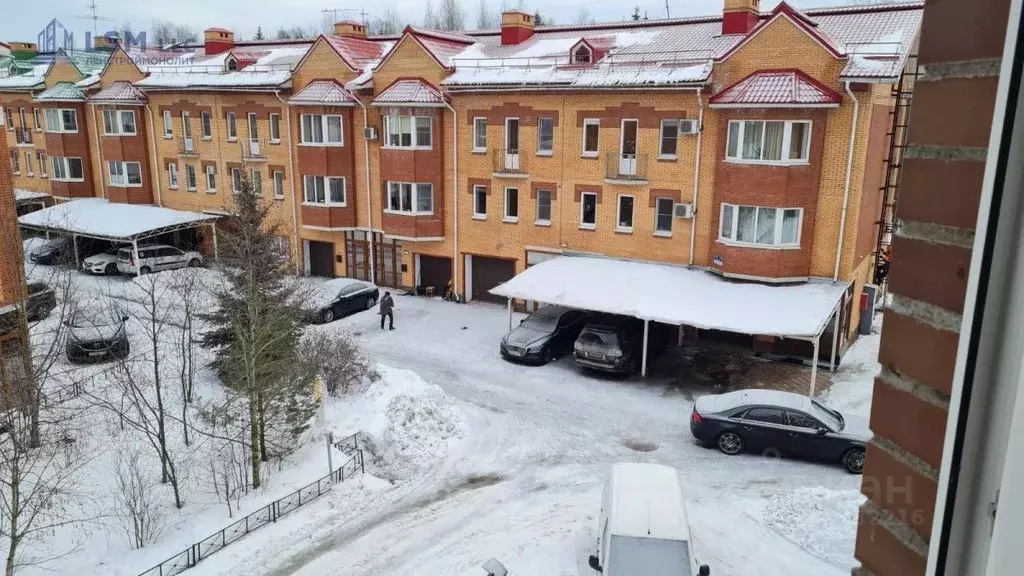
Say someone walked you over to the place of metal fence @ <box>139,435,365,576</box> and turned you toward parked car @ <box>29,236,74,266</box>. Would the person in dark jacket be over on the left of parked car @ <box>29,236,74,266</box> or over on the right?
right

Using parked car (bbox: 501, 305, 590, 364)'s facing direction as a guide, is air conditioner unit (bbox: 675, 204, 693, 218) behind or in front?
behind

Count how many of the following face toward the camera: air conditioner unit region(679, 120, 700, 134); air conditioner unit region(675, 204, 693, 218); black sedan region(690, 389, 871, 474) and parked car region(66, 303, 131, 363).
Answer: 3

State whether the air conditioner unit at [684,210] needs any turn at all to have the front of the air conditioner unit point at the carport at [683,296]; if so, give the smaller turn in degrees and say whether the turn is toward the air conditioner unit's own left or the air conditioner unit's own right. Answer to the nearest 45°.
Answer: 0° — it already faces it

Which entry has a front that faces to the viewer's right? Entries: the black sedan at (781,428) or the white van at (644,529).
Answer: the black sedan

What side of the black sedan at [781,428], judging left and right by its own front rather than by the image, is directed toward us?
right

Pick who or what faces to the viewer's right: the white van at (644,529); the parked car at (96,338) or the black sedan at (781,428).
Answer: the black sedan

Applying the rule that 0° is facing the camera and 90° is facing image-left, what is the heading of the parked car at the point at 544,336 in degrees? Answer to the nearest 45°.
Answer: approximately 45°

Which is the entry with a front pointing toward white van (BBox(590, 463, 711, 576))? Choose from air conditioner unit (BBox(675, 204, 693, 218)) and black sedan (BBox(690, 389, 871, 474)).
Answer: the air conditioner unit
